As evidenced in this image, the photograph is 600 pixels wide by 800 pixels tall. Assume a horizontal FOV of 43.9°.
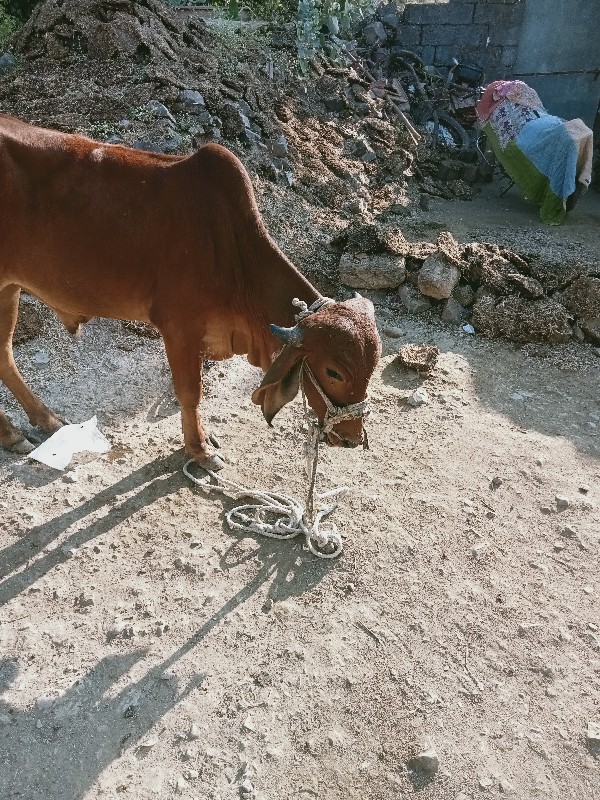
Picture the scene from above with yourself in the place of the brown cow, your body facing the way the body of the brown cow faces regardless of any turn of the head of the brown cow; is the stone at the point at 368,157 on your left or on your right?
on your left

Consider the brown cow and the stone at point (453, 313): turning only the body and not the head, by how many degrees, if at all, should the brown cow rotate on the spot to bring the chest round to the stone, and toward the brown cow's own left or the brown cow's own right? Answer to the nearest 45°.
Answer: approximately 45° to the brown cow's own left

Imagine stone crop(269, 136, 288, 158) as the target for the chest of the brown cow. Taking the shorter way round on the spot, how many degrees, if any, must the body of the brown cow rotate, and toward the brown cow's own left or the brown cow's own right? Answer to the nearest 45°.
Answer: approximately 90° to the brown cow's own left

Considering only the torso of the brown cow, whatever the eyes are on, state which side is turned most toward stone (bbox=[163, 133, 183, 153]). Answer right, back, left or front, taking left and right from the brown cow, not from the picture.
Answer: left

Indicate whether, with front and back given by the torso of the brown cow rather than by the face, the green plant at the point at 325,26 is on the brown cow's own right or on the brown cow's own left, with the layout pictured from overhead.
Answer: on the brown cow's own left

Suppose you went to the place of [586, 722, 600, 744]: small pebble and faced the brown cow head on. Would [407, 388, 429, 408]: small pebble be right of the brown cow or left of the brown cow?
right

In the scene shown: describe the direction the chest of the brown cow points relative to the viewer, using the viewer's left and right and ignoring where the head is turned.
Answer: facing to the right of the viewer

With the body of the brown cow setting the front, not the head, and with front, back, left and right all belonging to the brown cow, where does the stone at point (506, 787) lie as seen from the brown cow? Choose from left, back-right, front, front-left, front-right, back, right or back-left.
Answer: front-right

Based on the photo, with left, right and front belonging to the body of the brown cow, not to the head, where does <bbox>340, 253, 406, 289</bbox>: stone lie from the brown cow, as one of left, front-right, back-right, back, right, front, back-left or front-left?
front-left

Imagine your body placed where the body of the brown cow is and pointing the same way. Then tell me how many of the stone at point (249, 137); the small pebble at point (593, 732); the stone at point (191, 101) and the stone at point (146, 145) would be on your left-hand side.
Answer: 3

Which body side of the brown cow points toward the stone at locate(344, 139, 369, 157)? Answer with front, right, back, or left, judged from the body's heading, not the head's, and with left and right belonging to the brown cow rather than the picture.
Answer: left

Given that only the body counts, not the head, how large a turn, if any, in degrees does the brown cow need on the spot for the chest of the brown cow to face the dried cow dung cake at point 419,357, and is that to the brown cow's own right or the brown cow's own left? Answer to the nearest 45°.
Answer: approximately 45° to the brown cow's own left

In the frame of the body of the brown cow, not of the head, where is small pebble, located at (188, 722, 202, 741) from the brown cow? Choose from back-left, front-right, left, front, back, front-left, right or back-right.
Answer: right

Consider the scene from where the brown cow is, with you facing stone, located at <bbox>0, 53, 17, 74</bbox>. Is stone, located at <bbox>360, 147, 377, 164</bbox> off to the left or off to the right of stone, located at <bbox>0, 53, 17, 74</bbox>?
right
